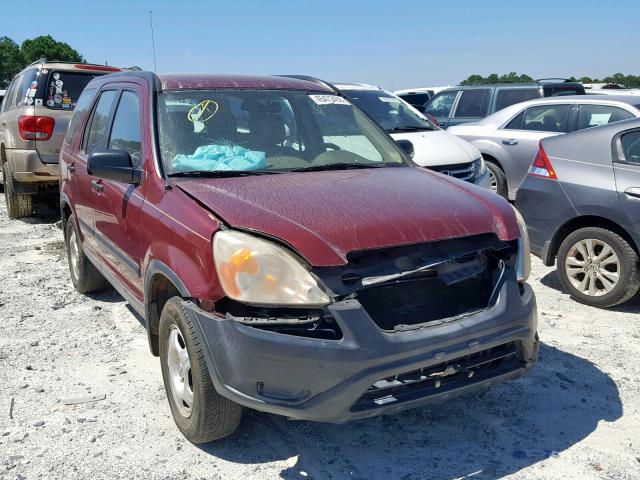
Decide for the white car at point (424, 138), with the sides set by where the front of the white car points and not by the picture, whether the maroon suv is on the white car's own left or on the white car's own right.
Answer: on the white car's own right

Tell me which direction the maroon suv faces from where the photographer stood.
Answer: facing the viewer and to the right of the viewer

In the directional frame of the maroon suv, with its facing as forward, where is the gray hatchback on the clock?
The gray hatchback is roughly at 9 o'clock from the maroon suv.

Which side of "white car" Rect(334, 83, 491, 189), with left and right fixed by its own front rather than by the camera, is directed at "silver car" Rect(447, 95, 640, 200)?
left

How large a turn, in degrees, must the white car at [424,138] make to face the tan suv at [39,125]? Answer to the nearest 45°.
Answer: approximately 135° to its right

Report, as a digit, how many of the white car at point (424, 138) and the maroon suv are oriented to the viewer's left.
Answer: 0

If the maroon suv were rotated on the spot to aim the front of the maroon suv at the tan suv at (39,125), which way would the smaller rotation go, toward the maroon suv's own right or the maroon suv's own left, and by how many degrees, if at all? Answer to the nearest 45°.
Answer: approximately 180°

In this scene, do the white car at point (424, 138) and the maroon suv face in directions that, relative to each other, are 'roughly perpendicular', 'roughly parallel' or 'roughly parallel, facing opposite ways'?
roughly parallel

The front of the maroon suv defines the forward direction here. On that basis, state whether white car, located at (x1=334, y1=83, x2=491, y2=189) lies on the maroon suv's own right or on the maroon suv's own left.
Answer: on the maroon suv's own left

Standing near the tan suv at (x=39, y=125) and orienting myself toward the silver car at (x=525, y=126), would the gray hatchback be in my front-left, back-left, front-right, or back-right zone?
front-right

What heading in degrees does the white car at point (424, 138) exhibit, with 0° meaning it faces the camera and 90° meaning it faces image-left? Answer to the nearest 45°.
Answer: approximately 315°

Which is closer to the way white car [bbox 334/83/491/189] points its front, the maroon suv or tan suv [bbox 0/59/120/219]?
the maroon suv
